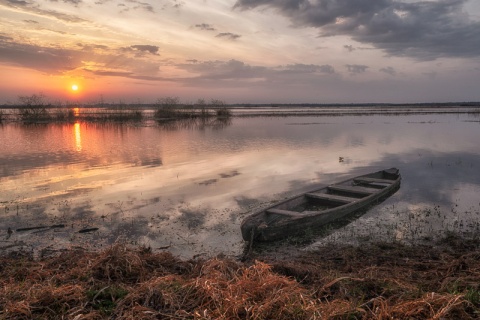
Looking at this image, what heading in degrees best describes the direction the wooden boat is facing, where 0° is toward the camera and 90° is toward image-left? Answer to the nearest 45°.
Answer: approximately 45°
